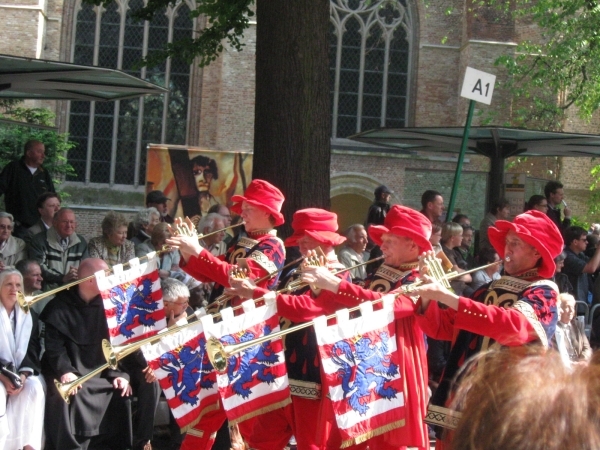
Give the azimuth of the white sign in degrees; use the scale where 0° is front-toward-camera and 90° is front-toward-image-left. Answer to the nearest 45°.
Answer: approximately 0°

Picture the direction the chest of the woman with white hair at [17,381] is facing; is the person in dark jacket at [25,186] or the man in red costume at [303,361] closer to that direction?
the man in red costume

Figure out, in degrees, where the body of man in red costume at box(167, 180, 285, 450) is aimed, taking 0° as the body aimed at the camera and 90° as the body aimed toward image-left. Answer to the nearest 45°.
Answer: approximately 90°

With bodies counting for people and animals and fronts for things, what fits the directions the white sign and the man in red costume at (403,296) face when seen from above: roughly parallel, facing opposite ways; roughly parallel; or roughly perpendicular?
roughly perpendicular

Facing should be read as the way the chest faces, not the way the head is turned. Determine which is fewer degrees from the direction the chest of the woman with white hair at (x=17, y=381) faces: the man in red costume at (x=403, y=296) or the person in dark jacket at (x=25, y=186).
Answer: the man in red costume

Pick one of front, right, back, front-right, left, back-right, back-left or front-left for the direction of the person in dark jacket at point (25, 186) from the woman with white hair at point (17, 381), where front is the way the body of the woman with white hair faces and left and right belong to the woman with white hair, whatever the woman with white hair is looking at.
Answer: back

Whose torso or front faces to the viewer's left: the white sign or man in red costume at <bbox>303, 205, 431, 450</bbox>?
the man in red costume

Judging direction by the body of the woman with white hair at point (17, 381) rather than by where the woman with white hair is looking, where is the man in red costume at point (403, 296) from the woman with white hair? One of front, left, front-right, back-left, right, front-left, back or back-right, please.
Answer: front-left

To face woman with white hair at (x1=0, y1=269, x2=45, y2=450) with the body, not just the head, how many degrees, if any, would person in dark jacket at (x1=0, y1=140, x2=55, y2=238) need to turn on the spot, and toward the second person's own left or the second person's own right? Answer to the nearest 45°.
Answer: approximately 45° to the second person's own right

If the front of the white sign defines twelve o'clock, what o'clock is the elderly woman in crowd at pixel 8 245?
The elderly woman in crowd is roughly at 2 o'clock from the white sign.

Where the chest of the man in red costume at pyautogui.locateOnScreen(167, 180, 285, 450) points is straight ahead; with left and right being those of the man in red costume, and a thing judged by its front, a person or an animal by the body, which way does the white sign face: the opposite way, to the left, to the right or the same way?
to the left
